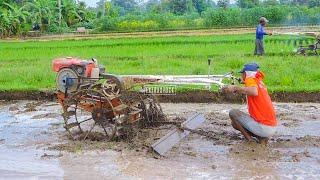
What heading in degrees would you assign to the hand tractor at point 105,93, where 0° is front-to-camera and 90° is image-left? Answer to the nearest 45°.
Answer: approximately 90°

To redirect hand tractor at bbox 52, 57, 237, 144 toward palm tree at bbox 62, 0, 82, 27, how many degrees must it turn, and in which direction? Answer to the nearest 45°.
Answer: approximately 90° to its right

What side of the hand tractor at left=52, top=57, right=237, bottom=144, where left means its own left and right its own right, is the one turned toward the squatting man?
back

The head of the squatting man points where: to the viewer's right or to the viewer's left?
to the viewer's left

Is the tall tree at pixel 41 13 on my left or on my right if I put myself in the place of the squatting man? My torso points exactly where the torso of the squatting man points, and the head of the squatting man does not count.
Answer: on my right

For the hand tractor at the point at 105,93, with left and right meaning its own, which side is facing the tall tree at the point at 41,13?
right

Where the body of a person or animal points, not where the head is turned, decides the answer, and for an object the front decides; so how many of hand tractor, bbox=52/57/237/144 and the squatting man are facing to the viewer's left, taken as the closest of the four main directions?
2

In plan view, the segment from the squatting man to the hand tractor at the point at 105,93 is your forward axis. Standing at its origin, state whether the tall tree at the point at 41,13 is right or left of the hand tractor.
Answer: right

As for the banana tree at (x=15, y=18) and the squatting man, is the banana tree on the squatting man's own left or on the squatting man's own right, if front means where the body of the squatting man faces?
on the squatting man's own right

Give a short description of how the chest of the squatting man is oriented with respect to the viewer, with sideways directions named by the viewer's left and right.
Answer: facing to the left of the viewer
